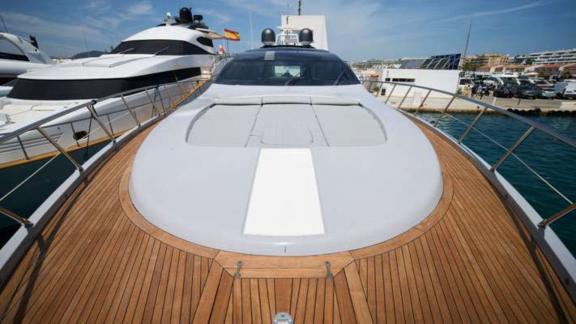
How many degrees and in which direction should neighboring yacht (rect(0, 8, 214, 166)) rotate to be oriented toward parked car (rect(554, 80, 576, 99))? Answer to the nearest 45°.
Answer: approximately 135° to its left

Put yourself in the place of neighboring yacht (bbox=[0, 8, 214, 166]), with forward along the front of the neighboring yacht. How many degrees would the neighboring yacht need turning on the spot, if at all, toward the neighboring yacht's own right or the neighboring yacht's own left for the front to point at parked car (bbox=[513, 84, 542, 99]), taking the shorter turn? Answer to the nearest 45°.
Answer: approximately 135° to the neighboring yacht's own left

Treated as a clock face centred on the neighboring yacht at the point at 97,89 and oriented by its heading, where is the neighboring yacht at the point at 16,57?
the neighboring yacht at the point at 16,57 is roughly at 4 o'clock from the neighboring yacht at the point at 97,89.

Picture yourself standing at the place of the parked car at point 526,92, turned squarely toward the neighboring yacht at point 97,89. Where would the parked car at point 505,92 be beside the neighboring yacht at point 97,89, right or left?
right

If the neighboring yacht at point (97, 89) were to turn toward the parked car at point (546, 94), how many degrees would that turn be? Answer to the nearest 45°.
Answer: approximately 135° to its left

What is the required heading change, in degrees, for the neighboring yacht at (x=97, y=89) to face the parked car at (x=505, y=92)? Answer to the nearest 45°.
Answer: approximately 135° to its left

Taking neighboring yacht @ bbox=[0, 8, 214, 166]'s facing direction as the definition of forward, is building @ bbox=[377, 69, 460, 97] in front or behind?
behind

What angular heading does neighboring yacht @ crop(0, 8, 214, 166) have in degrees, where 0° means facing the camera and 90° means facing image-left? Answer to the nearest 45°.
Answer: approximately 45°

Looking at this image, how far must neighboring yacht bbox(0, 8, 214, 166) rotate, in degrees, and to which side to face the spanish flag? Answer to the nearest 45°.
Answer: approximately 180°
